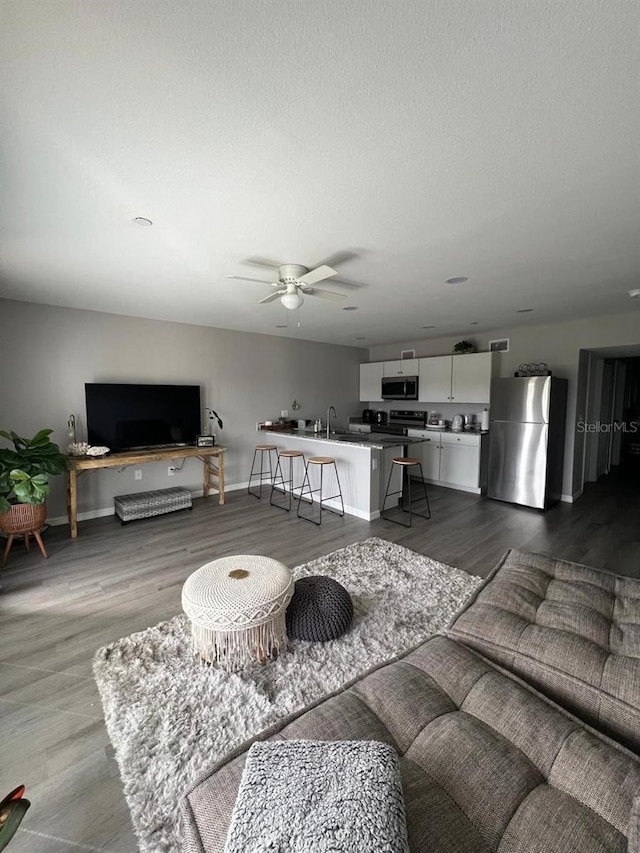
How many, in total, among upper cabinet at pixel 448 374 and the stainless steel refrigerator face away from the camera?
0

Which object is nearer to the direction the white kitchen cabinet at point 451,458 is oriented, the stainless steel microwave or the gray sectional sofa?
the gray sectional sofa

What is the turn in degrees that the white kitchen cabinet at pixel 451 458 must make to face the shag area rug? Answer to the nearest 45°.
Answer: approximately 45° to its left

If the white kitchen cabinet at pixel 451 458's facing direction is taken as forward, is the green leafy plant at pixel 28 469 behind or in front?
in front

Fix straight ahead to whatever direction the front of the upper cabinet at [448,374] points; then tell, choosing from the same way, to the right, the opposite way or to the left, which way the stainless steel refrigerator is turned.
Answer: the same way

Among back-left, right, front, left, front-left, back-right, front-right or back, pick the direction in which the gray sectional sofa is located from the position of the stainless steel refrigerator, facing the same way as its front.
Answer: front-left

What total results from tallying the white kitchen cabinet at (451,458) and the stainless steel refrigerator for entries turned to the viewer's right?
0

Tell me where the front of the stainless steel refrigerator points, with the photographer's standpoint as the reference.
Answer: facing the viewer and to the left of the viewer

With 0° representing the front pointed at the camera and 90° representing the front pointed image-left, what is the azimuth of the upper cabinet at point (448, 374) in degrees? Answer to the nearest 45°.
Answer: approximately 45°

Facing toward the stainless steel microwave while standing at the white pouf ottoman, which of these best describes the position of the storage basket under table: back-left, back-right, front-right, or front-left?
front-left

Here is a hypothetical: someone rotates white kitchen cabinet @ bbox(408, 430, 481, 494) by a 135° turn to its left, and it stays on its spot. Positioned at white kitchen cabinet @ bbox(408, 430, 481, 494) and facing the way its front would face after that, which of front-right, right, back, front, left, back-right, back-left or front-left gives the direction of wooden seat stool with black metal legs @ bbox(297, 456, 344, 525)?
back-right

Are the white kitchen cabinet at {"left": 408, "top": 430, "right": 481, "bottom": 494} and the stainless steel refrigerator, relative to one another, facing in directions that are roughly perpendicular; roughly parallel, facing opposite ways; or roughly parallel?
roughly parallel

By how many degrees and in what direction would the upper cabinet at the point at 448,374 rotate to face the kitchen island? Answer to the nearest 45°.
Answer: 0° — it already faces it

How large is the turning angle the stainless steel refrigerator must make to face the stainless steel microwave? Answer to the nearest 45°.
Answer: approximately 90° to its right
